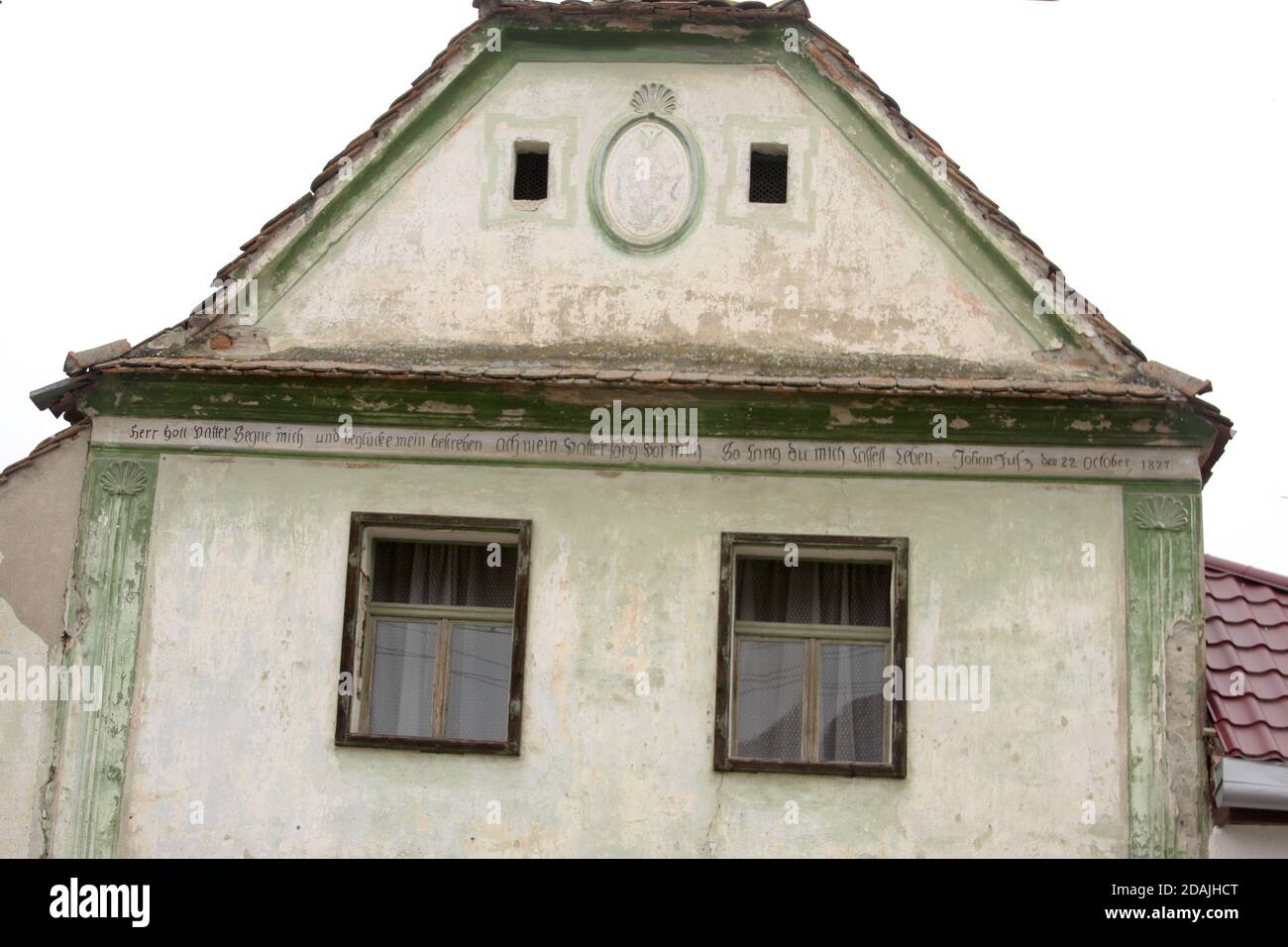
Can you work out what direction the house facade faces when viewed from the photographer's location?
facing the viewer
